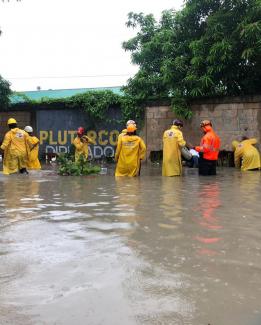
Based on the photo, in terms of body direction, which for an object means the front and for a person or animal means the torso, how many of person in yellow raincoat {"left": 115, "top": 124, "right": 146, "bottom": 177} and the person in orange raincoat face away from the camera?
1

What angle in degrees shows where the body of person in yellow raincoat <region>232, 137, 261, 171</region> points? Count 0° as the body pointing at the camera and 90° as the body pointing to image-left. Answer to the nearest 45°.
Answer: approximately 135°
